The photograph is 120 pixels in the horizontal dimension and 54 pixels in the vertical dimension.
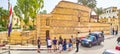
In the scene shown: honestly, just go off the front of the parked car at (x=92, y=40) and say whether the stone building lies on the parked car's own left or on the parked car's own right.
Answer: on the parked car's own right

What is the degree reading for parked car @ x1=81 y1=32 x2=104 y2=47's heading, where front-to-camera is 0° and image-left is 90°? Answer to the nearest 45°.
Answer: approximately 45°
